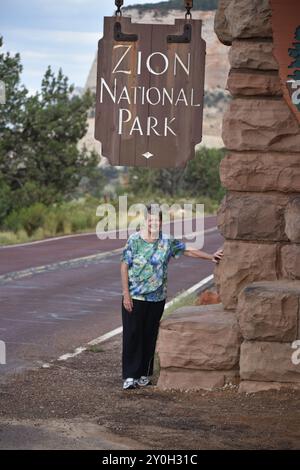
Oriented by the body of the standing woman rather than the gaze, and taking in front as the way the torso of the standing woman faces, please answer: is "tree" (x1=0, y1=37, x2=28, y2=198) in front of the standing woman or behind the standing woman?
behind

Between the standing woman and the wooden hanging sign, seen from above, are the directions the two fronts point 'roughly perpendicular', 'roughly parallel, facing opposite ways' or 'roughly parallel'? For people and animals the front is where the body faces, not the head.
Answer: roughly parallel

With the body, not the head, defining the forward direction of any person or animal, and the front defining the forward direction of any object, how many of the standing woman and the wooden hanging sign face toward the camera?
2

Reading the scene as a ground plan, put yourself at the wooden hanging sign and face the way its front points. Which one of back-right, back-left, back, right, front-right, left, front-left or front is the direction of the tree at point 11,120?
back

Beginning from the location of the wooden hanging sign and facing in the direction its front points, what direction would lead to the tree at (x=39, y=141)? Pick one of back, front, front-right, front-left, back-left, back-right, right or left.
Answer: back

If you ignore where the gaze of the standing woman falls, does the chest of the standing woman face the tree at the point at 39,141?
no

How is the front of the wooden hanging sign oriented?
toward the camera
